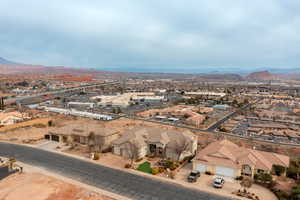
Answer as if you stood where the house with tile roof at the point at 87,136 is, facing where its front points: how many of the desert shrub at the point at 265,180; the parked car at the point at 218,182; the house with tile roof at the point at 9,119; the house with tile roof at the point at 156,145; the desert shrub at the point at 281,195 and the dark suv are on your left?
5

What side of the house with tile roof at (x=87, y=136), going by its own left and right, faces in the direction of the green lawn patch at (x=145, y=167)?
left

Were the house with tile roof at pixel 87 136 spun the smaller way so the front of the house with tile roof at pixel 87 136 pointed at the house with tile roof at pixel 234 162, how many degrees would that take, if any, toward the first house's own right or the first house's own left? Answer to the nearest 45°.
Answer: approximately 90° to the first house's own left

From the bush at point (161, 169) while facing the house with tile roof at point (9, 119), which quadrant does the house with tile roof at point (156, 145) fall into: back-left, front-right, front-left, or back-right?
front-right

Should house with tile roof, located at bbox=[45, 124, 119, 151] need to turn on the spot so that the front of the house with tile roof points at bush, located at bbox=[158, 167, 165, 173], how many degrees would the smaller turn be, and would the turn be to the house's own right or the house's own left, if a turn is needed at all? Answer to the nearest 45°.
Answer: approximately 90° to the house's own left

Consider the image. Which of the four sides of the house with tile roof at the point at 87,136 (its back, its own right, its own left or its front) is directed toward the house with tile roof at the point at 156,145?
left

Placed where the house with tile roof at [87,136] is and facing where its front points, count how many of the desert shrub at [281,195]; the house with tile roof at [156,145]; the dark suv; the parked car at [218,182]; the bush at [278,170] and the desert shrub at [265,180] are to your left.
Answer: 6

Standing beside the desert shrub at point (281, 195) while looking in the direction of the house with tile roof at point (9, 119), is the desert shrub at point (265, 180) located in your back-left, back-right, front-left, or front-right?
front-right

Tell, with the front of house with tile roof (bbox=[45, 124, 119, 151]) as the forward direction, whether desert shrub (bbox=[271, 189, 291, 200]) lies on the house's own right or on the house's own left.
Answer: on the house's own left

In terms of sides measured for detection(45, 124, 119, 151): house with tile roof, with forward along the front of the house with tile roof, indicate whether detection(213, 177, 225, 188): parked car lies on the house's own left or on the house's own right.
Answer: on the house's own left

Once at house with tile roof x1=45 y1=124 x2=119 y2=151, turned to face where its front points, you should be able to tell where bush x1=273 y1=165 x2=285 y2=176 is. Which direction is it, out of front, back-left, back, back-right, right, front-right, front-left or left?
left

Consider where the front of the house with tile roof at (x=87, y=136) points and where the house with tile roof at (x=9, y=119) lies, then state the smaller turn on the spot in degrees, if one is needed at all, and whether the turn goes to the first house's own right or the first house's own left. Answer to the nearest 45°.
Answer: approximately 90° to the first house's own right

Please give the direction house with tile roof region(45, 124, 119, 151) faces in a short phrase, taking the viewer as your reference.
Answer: facing the viewer and to the left of the viewer

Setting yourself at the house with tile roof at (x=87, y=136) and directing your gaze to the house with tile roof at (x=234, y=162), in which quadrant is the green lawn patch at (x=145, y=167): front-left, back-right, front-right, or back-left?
front-right
